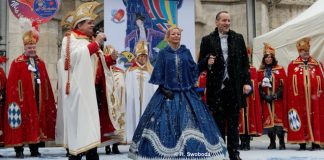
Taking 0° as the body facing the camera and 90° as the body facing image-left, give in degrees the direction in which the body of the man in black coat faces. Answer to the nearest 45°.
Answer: approximately 0°

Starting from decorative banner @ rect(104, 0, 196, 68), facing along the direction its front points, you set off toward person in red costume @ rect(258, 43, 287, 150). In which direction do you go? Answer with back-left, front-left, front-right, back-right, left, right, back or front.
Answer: front-left

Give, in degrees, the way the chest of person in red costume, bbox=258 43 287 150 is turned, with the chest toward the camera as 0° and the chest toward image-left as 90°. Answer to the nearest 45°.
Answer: approximately 0°

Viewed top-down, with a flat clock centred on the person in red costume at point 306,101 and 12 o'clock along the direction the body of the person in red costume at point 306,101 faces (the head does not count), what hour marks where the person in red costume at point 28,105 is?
the person in red costume at point 28,105 is roughly at 2 o'clock from the person in red costume at point 306,101.

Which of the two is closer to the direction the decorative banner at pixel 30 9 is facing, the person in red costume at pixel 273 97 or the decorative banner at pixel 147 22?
the person in red costume
